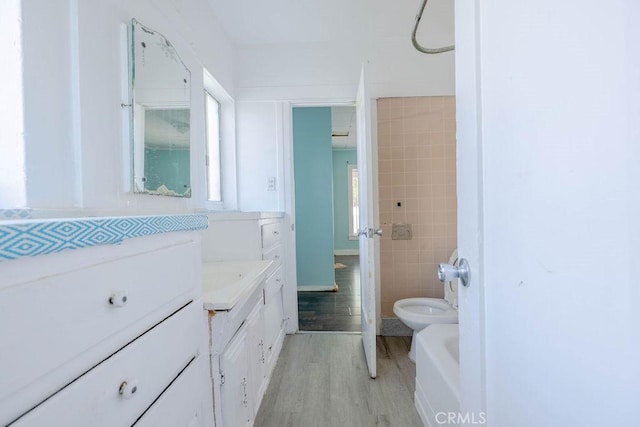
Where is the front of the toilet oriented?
to the viewer's left

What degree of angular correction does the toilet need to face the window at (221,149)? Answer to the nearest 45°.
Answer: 0° — it already faces it

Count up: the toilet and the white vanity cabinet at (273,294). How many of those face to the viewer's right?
1

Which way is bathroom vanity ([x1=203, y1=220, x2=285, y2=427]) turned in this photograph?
to the viewer's right

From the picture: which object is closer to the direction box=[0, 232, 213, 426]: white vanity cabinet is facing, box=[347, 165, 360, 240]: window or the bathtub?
the bathtub

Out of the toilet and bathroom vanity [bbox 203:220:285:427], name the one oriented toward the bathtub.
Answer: the bathroom vanity

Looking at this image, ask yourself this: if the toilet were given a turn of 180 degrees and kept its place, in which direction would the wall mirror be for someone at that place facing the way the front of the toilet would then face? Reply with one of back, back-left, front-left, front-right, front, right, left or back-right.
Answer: back-right

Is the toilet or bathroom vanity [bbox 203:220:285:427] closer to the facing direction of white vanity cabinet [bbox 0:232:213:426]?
the toilet

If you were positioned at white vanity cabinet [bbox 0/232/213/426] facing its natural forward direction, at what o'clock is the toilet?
The toilet is roughly at 10 o'clock from the white vanity cabinet.

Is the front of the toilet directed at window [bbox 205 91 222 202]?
yes
